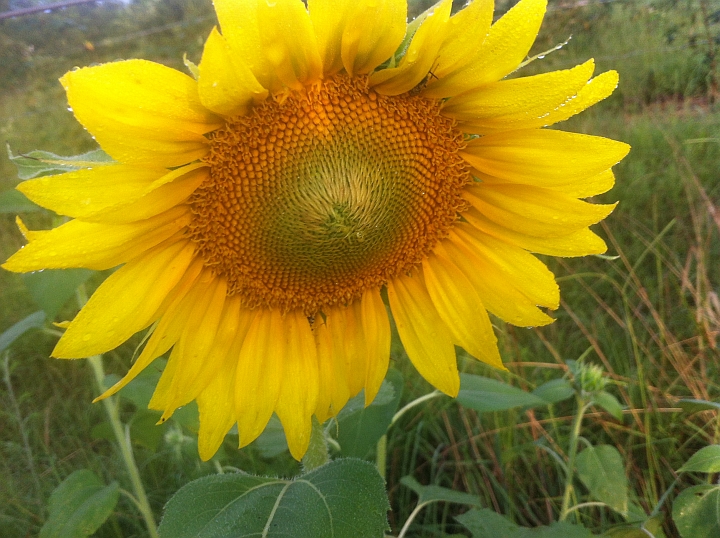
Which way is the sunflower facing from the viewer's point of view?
toward the camera

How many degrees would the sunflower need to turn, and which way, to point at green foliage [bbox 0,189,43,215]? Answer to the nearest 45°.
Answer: approximately 135° to its right

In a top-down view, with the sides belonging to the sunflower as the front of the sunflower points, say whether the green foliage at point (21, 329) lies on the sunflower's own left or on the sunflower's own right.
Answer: on the sunflower's own right

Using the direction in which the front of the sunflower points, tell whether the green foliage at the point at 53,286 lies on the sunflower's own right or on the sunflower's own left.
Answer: on the sunflower's own right
